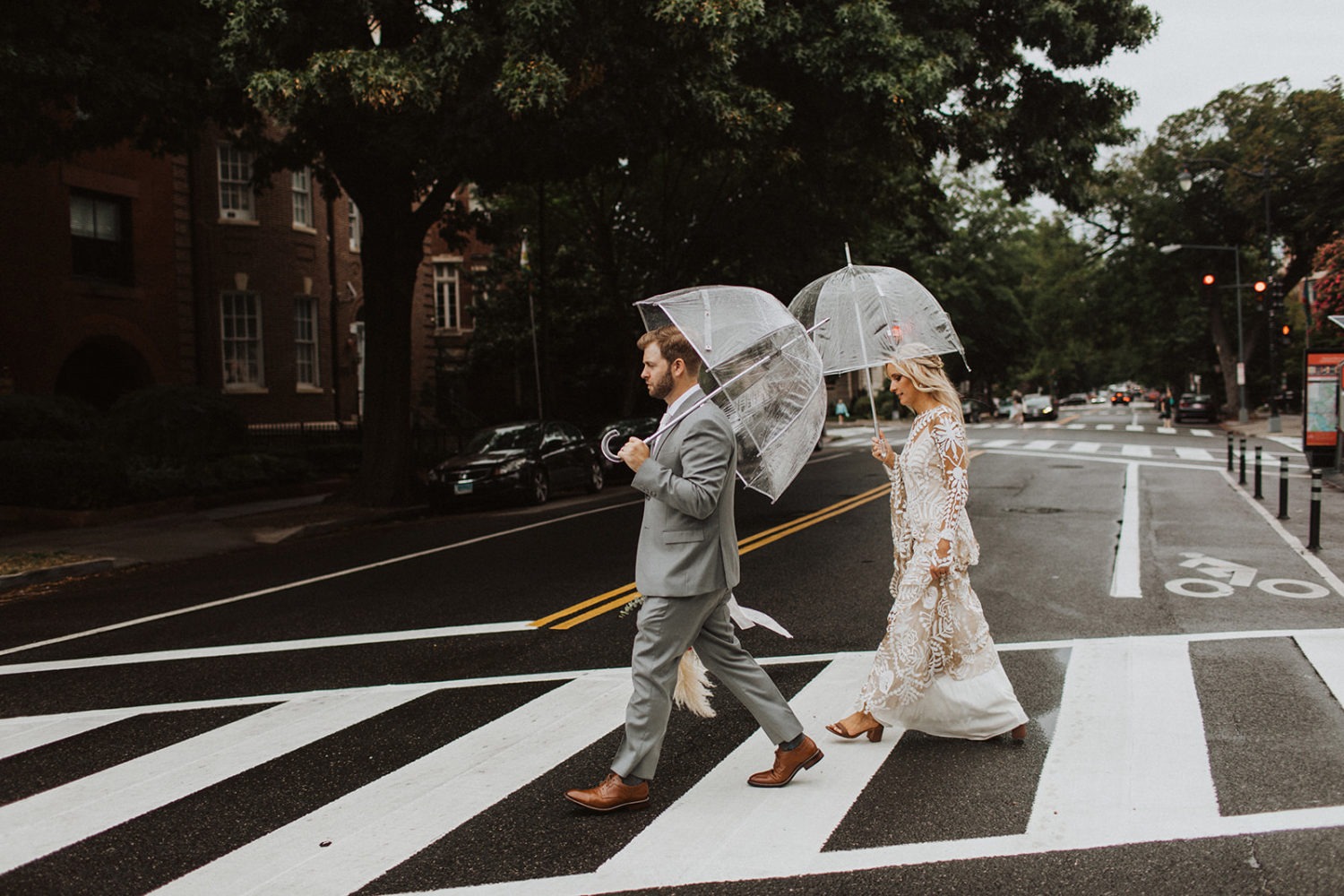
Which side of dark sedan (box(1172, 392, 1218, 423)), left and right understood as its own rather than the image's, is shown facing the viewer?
back

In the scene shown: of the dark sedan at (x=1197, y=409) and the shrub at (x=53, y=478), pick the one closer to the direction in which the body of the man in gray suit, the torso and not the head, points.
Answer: the shrub

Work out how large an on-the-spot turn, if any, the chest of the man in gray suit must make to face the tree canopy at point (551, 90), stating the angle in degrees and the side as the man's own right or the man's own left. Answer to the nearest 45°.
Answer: approximately 90° to the man's own right

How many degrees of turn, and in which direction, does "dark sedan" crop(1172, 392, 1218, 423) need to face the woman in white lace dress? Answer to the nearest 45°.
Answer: approximately 180°

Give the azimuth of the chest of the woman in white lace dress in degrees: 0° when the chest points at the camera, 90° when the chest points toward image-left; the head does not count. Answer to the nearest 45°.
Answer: approximately 90°

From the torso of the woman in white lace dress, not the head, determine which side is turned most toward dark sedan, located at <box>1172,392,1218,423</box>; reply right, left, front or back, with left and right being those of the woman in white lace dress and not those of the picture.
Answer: right

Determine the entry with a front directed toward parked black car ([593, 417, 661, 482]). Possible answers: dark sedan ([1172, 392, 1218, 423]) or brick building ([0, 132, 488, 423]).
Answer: the brick building

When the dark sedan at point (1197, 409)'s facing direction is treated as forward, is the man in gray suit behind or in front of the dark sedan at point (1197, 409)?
behind

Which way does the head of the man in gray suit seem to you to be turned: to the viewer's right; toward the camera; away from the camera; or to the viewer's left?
to the viewer's left

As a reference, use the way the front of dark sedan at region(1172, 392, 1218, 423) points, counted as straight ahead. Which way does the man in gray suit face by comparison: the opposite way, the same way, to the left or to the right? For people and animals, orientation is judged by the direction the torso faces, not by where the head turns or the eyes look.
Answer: to the left

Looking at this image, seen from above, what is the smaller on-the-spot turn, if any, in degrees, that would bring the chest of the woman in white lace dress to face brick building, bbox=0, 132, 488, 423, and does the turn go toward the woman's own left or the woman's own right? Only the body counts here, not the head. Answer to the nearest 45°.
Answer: approximately 45° to the woman's own right

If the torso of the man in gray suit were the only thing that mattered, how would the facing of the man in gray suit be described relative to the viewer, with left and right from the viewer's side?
facing to the left of the viewer

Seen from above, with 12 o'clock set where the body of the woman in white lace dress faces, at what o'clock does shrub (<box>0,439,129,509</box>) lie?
The shrub is roughly at 1 o'clock from the woman in white lace dress.

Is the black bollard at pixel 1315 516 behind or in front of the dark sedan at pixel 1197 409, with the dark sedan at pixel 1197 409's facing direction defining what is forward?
behind
